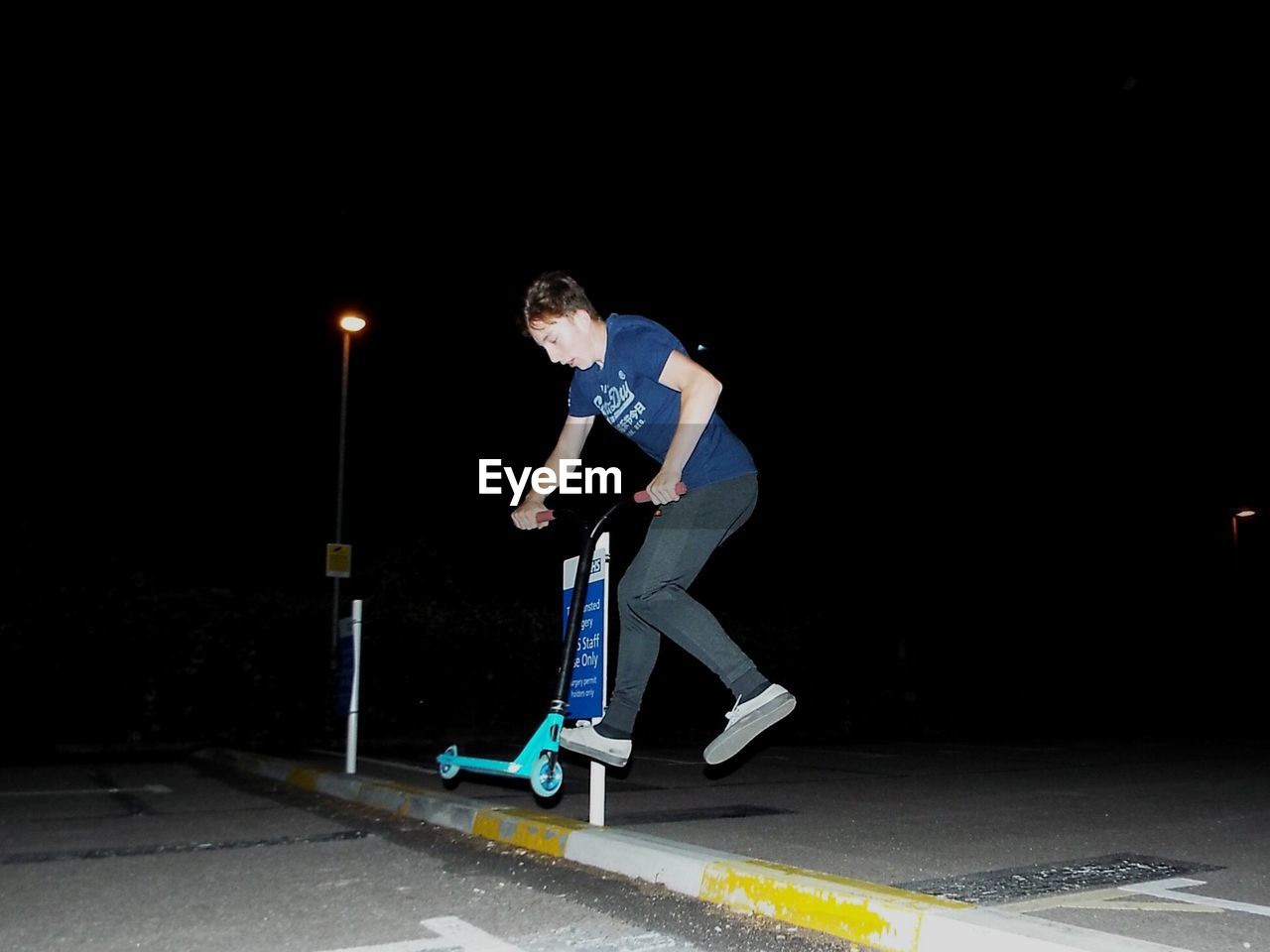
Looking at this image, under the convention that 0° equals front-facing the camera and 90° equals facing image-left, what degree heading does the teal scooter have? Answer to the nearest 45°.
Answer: approximately 315°

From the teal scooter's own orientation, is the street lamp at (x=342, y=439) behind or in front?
behind

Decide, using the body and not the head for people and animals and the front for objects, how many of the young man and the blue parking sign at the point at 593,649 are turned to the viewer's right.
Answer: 0

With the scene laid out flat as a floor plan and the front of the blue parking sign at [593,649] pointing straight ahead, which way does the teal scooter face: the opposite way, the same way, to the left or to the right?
to the left

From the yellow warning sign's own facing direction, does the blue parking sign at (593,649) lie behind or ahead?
ahead

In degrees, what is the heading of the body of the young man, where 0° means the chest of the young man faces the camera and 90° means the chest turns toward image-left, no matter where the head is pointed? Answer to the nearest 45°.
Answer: approximately 45°

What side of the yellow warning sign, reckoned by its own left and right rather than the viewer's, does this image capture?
front

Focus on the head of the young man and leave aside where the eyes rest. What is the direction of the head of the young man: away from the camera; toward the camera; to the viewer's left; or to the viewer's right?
to the viewer's left

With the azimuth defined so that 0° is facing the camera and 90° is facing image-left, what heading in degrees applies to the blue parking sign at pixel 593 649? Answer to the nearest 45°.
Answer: approximately 45°

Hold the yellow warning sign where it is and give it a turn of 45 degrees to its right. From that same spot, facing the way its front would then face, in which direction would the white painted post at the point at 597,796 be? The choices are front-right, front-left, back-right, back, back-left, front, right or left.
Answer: front-left
